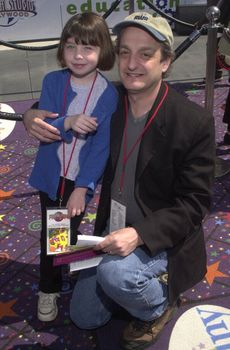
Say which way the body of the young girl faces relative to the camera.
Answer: toward the camera

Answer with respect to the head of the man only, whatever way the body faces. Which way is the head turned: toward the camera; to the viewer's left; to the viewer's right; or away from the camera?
toward the camera

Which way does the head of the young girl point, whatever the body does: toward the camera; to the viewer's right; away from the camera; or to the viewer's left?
toward the camera

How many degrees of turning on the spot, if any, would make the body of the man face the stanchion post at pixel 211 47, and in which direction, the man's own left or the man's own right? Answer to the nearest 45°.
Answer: approximately 135° to the man's own right

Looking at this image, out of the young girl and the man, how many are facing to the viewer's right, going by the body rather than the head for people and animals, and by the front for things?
0

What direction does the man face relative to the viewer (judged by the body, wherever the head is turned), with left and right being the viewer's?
facing the viewer and to the left of the viewer
